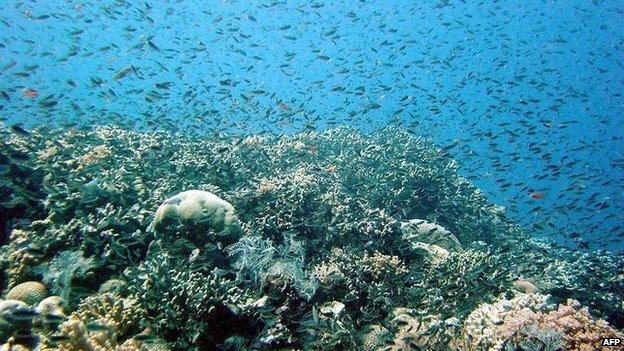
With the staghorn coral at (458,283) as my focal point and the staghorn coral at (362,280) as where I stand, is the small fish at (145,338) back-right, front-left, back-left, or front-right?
back-right
